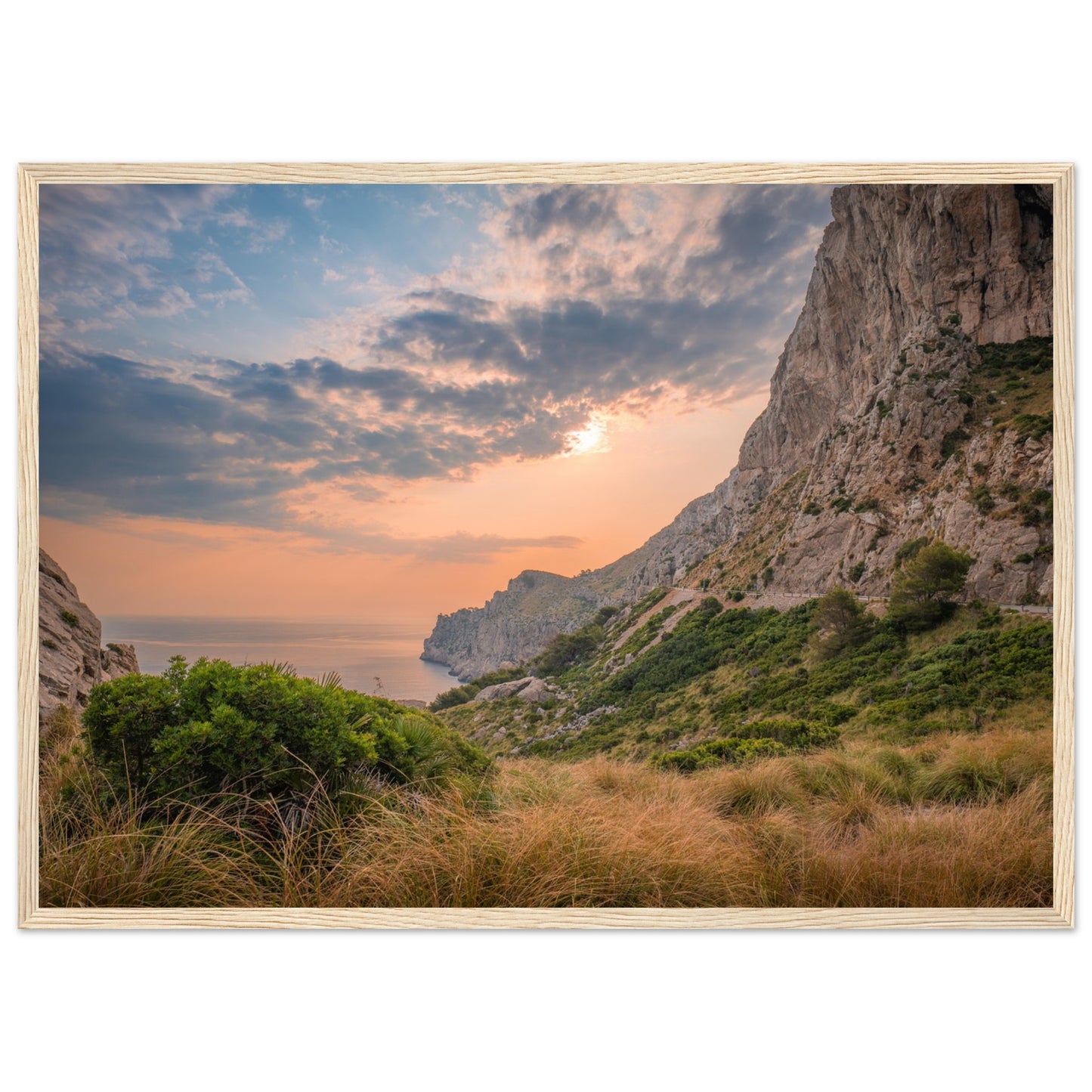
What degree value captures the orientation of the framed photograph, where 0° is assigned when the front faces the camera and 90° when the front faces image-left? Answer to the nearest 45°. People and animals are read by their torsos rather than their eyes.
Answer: approximately 0°
